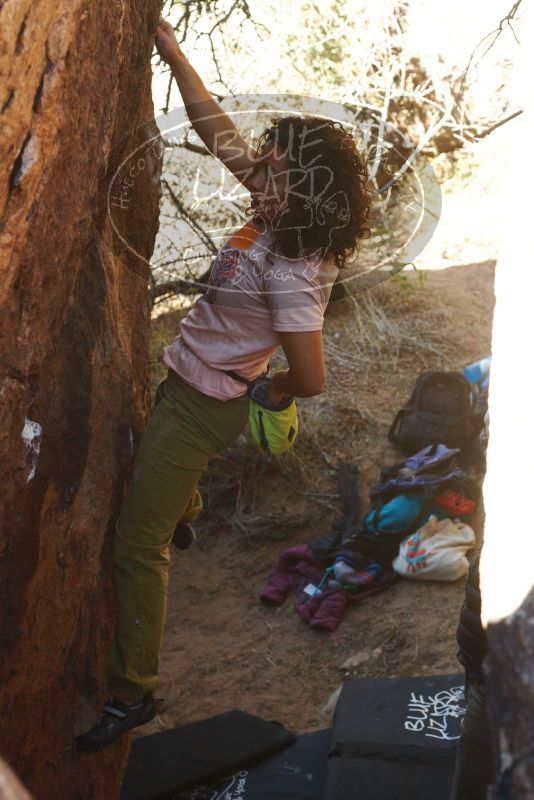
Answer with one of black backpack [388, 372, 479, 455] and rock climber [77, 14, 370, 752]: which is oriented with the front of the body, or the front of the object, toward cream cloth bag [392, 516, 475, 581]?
the black backpack

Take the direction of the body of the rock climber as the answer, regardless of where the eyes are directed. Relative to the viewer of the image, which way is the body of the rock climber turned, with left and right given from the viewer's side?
facing to the left of the viewer

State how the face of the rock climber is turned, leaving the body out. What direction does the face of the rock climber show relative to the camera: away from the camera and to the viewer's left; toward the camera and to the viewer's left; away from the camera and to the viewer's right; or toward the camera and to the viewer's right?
away from the camera and to the viewer's left

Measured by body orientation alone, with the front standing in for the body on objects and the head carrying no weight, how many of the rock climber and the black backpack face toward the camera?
1

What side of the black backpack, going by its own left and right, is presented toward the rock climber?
front

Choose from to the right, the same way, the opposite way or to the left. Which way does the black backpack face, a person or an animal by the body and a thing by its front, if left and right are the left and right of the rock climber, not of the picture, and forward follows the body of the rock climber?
to the left

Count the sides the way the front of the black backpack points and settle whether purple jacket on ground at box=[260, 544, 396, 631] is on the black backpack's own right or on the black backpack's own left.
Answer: on the black backpack's own right
